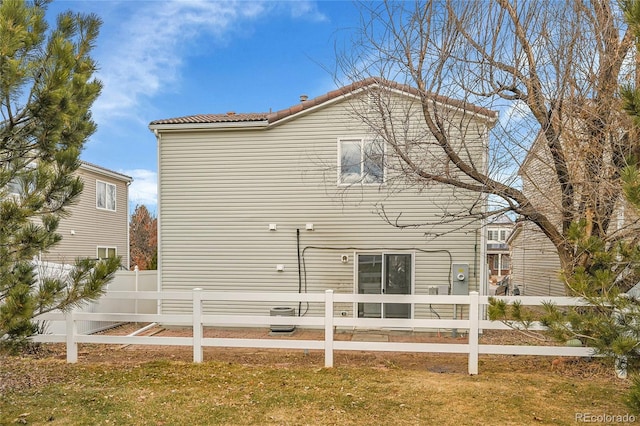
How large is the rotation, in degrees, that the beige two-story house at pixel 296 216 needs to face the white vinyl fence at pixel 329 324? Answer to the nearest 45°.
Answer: approximately 180°

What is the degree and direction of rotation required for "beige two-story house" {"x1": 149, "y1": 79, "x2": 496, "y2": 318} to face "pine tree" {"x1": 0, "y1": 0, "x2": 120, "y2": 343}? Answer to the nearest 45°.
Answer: approximately 180°

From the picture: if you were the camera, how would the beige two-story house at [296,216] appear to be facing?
facing away from the viewer

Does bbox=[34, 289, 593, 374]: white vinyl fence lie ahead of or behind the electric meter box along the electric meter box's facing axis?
ahead

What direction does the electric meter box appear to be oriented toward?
toward the camera
